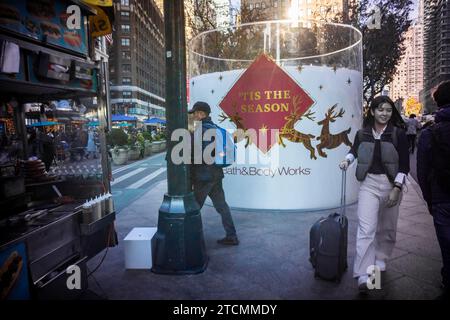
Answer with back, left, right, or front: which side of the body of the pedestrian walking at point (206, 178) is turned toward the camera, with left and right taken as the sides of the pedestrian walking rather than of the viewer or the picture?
left

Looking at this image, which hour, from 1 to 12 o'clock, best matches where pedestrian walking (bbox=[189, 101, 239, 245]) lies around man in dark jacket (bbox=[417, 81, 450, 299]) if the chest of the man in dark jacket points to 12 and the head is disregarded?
The pedestrian walking is roughly at 9 o'clock from the man in dark jacket.

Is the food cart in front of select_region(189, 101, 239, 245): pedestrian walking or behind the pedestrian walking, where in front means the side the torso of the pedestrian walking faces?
in front

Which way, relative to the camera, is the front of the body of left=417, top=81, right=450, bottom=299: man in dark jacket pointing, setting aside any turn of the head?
away from the camera

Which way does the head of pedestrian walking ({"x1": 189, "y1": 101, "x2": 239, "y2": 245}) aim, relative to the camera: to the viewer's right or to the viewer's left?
to the viewer's left

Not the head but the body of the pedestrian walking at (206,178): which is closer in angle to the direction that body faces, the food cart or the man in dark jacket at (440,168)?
the food cart

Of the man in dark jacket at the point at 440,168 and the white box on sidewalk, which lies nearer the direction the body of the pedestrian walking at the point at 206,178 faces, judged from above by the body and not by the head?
the white box on sidewalk

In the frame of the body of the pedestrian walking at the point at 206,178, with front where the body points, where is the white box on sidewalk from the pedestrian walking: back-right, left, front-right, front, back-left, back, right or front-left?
front-left

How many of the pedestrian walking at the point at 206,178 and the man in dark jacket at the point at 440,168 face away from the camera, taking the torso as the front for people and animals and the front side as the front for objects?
1

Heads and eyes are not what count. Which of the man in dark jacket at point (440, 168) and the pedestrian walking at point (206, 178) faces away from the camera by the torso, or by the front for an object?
the man in dark jacket

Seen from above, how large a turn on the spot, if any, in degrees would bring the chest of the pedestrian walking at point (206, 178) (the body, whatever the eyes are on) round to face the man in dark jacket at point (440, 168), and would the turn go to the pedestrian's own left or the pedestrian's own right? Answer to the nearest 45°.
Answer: approximately 135° to the pedestrian's own left
